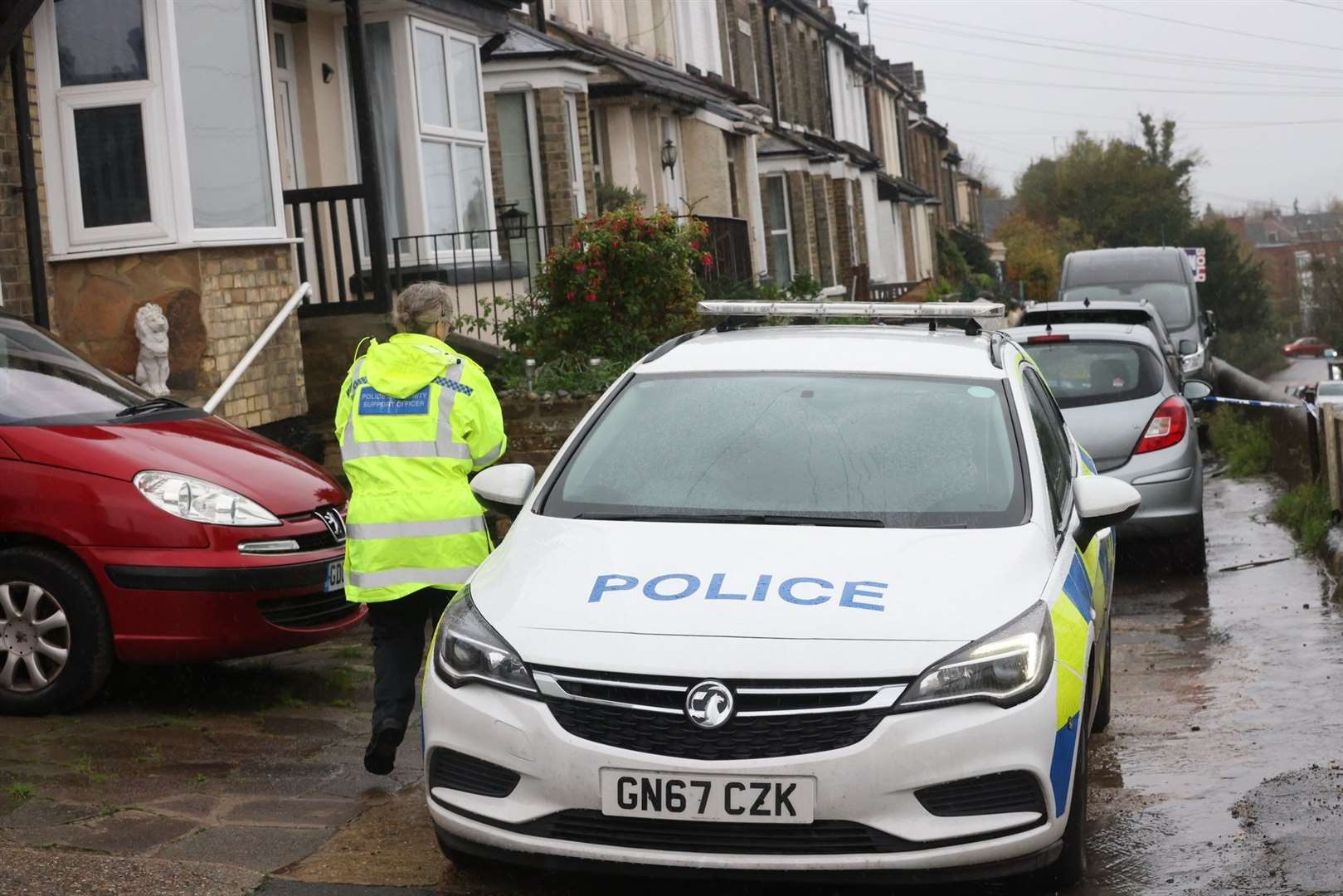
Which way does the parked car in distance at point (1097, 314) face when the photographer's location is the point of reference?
facing away from the viewer

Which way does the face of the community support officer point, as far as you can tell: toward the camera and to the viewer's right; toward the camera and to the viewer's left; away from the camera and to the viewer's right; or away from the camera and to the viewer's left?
away from the camera and to the viewer's right

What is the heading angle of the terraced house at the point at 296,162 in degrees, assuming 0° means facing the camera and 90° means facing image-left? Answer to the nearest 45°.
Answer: approximately 315°

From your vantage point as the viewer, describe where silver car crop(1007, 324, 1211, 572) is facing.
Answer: facing away from the viewer

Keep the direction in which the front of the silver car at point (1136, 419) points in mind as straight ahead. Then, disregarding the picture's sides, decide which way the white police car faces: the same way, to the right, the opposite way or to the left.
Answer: the opposite way

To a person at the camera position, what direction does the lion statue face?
facing the viewer and to the right of the viewer

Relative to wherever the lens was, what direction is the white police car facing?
facing the viewer

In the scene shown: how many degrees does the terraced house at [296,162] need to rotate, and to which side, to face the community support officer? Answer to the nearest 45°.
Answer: approximately 45° to its right

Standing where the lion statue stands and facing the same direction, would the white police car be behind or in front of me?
in front

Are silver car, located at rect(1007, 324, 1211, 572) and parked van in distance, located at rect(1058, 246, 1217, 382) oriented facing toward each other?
yes

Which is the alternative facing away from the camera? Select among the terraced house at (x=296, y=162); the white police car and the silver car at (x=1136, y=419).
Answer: the silver car

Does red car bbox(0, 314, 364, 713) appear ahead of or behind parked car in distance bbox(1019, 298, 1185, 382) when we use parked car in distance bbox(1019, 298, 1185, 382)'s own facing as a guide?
behind

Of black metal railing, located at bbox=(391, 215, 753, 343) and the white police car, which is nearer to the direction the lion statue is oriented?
the white police car

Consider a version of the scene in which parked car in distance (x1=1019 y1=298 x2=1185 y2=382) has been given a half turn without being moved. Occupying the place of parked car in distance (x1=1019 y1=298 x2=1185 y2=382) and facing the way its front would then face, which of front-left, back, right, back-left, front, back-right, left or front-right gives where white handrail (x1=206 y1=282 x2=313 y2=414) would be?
front-right

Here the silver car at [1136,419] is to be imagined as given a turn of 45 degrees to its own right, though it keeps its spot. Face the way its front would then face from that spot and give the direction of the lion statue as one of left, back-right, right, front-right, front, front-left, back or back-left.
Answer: back-left

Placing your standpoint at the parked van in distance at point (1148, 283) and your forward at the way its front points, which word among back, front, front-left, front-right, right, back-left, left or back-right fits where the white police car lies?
front
